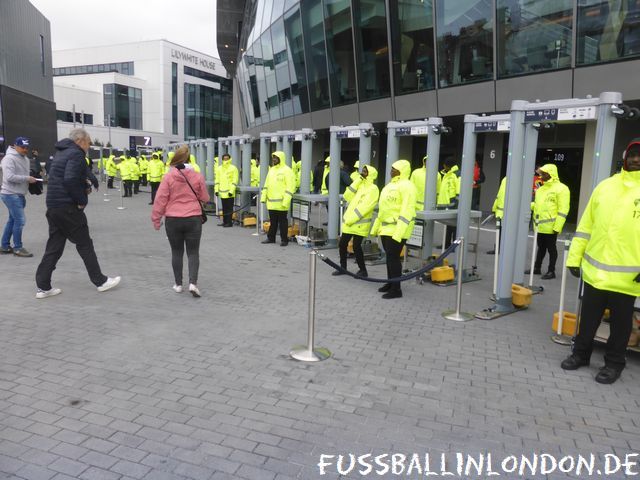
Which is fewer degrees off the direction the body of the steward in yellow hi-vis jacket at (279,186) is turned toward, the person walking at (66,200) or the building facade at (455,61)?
the person walking

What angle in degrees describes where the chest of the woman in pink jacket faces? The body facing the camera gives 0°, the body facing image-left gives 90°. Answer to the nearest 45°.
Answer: approximately 180°

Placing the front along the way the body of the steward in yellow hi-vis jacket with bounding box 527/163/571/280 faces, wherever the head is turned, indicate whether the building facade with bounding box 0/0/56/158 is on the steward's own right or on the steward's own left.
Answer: on the steward's own right

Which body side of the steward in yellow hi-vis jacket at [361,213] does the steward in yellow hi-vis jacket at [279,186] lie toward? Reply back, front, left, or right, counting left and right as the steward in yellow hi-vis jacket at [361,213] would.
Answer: right

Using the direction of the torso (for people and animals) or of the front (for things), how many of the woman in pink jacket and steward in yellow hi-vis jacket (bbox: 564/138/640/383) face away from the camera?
1

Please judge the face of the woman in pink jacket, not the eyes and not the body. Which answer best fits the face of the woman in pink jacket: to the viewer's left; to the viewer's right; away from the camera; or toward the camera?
away from the camera

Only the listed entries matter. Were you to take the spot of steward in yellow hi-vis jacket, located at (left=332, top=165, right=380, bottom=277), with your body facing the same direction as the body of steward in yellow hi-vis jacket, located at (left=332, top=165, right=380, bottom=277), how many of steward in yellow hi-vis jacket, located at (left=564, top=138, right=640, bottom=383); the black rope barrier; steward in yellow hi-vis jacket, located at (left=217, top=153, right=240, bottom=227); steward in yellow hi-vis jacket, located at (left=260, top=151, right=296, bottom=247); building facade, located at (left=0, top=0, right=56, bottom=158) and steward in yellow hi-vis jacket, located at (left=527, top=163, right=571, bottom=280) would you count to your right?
3

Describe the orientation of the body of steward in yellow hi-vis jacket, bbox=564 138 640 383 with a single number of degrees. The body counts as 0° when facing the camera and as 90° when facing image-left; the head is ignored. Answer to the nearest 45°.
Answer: approximately 45°

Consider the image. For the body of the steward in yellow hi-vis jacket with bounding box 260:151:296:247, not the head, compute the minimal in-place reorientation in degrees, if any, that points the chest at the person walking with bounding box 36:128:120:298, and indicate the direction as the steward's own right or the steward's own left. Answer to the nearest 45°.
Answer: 0° — they already face them

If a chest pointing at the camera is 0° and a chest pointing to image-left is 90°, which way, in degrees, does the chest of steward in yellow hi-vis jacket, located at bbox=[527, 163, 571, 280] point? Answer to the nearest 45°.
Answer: approximately 45°

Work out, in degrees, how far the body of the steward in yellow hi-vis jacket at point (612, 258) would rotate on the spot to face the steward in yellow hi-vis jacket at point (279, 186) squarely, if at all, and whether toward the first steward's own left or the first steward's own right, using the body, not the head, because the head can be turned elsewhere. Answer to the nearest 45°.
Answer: approximately 90° to the first steward's own right
